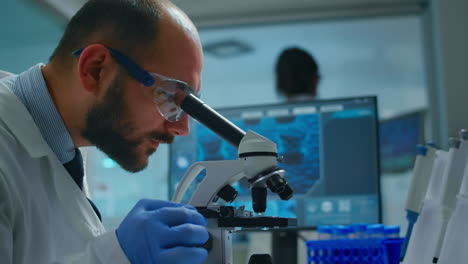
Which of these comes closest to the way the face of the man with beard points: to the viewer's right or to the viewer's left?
to the viewer's right

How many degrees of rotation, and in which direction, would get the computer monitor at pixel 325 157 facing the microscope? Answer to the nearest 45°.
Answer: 0° — it already faces it

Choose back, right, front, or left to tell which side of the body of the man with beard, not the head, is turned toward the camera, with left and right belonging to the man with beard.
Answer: right

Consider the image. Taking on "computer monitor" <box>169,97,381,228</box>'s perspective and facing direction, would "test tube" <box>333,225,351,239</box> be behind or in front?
in front

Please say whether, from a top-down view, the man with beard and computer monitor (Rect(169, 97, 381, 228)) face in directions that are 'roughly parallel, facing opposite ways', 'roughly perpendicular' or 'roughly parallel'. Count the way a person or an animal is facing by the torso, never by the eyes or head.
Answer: roughly perpendicular

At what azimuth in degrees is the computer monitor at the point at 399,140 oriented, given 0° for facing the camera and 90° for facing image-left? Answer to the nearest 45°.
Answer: approximately 45°

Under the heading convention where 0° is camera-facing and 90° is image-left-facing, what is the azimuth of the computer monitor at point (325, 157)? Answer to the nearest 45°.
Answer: approximately 0°

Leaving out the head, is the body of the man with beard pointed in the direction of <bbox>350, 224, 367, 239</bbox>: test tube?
yes

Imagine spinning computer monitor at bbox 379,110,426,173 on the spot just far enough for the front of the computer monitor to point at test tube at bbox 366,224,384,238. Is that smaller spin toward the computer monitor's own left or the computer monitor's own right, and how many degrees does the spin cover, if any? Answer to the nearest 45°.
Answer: approximately 45° to the computer monitor's own left

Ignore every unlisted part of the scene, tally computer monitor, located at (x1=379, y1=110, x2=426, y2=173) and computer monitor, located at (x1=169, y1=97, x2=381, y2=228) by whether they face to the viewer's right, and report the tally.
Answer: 0

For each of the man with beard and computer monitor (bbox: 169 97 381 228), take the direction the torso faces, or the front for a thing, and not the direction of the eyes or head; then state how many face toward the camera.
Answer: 1
